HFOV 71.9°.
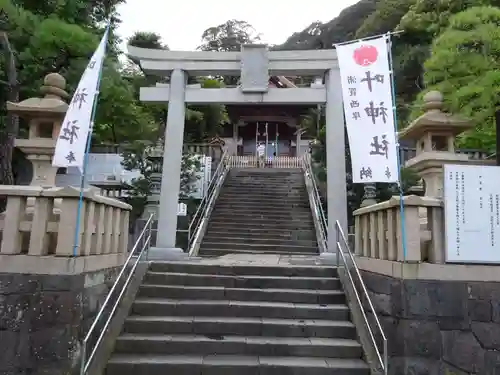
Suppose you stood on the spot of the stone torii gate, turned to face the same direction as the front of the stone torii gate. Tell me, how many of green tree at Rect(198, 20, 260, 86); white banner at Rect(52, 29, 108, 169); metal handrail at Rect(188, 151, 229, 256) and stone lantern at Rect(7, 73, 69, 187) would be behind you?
2

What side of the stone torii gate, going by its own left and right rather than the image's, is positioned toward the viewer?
front

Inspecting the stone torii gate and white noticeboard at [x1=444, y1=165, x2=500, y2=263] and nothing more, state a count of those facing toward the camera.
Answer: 2

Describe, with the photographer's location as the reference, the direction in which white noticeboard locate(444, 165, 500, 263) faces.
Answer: facing the viewer

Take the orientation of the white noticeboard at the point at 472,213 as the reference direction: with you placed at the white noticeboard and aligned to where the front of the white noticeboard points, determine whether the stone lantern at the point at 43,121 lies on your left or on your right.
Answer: on your right

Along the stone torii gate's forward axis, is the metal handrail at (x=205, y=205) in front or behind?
behind

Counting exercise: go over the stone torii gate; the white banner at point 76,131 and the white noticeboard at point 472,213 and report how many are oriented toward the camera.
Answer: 3

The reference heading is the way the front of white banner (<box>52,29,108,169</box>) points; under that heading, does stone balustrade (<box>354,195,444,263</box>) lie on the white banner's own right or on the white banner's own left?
on the white banner's own left

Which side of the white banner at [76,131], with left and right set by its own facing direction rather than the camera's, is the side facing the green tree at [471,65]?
left

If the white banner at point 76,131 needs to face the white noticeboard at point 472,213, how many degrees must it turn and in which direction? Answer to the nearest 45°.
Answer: approximately 45° to its left

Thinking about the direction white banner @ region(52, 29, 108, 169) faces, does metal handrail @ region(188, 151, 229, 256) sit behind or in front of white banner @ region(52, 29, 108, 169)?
behind

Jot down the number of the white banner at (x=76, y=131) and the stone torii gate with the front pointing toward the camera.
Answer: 2

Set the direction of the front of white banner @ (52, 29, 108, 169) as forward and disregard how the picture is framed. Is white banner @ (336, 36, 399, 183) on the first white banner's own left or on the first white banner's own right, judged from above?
on the first white banner's own left

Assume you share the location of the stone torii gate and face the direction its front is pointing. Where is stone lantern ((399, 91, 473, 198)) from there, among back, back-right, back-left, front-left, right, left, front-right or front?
front-left
